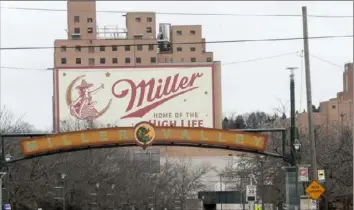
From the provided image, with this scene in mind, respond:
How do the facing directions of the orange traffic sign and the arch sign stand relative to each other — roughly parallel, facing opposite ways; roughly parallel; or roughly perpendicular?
roughly parallel

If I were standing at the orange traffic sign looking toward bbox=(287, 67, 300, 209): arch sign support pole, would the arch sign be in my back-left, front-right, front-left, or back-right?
front-left

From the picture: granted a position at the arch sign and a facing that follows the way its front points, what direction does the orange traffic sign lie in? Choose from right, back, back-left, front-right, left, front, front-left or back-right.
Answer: front-left

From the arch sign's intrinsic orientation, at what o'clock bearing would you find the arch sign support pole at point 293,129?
The arch sign support pole is roughly at 10 o'clock from the arch sign.

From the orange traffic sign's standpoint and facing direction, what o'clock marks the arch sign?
The arch sign is roughly at 4 o'clock from the orange traffic sign.

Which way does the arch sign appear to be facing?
toward the camera

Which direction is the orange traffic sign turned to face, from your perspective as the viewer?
facing the viewer

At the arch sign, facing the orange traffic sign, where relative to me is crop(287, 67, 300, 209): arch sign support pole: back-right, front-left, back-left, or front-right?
front-left

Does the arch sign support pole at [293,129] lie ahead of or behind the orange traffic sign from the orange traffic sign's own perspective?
behind

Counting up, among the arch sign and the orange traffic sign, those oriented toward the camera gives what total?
2
